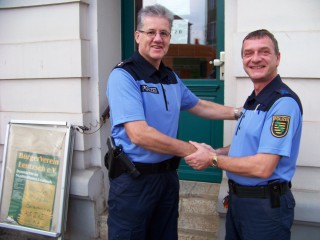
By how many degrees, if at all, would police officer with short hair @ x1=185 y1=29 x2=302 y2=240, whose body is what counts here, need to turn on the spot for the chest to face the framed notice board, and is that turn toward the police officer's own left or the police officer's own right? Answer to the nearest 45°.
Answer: approximately 90° to the police officer's own right

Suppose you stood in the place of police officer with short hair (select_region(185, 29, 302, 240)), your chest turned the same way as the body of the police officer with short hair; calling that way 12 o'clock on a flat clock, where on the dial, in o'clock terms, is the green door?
The green door is roughly at 4 o'clock from the police officer with short hair.

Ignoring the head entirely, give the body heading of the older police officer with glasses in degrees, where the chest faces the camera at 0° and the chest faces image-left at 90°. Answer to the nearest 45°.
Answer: approximately 315°

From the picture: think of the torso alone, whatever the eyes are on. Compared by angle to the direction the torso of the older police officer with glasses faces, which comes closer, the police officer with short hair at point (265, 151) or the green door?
the police officer with short hair

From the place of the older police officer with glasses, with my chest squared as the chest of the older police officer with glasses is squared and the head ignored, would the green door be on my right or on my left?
on my left

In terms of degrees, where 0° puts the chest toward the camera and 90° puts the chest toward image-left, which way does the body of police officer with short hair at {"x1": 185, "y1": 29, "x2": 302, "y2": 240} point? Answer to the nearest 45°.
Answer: approximately 45°
